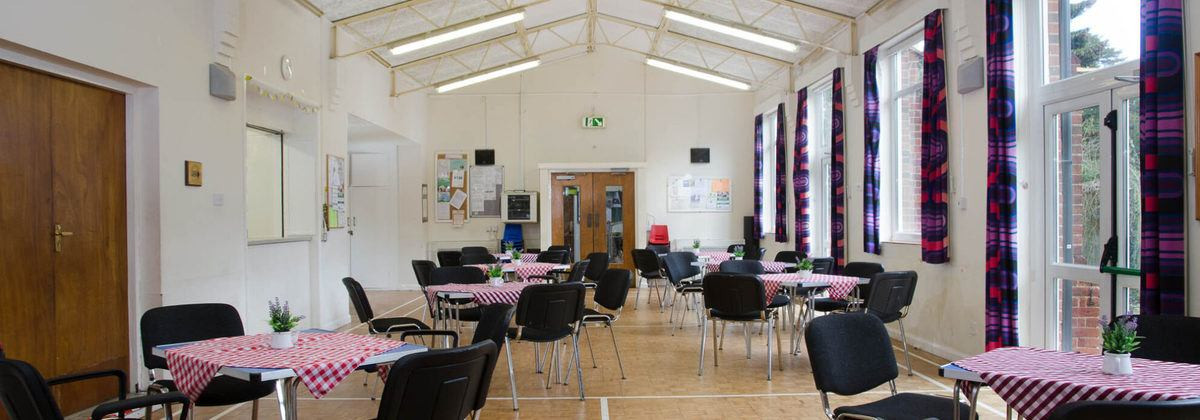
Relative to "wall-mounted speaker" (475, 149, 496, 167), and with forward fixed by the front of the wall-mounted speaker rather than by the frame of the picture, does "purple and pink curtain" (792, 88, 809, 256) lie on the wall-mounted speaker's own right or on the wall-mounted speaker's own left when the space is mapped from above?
on the wall-mounted speaker's own left

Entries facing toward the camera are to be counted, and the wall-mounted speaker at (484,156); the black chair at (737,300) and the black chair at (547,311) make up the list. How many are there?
1

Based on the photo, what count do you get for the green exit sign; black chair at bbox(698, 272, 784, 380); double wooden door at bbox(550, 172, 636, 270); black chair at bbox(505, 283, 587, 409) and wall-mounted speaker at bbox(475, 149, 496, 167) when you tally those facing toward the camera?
3

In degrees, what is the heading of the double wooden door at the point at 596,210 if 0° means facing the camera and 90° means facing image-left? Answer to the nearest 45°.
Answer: approximately 0°

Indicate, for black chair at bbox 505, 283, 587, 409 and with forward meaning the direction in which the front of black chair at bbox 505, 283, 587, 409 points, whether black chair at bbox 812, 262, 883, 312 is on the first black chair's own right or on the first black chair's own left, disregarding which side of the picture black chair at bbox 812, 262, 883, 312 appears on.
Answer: on the first black chair's own right

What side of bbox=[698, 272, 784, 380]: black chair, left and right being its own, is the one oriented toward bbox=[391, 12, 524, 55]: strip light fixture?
left

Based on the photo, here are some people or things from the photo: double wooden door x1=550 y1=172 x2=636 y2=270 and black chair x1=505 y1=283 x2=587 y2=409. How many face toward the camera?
1

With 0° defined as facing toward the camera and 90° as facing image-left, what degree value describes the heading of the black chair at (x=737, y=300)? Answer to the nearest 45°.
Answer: approximately 225°

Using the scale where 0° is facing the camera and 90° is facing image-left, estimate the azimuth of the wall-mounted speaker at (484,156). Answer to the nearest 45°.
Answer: approximately 0°
